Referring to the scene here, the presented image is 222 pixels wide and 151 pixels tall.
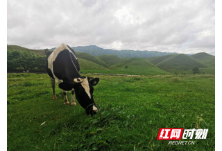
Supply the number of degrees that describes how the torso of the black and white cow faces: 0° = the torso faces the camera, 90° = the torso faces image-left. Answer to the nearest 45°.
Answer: approximately 315°
